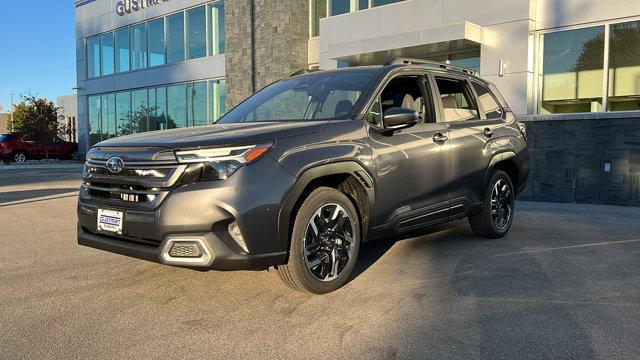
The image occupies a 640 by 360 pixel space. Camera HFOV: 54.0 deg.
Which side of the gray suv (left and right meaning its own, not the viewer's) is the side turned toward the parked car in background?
right

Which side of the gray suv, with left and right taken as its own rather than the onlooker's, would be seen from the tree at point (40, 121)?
right

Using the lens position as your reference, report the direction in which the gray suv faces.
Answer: facing the viewer and to the left of the viewer

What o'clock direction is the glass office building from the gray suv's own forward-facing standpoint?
The glass office building is roughly at 4 o'clock from the gray suv.
